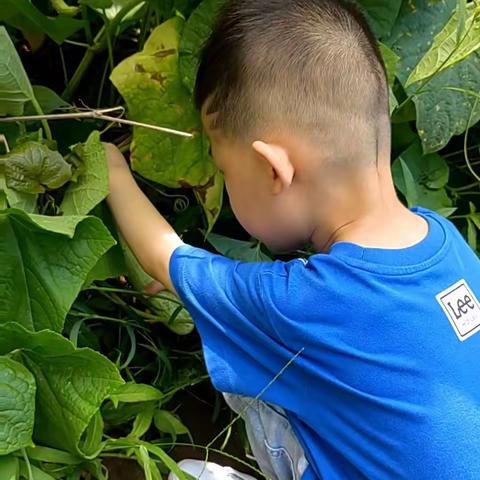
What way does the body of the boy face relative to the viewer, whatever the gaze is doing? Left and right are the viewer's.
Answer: facing away from the viewer and to the left of the viewer

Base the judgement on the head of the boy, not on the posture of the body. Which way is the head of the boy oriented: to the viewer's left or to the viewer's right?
to the viewer's left

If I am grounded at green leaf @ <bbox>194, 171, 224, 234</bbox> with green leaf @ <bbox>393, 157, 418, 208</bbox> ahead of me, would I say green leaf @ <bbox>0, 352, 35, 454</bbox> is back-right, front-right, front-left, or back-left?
back-right
